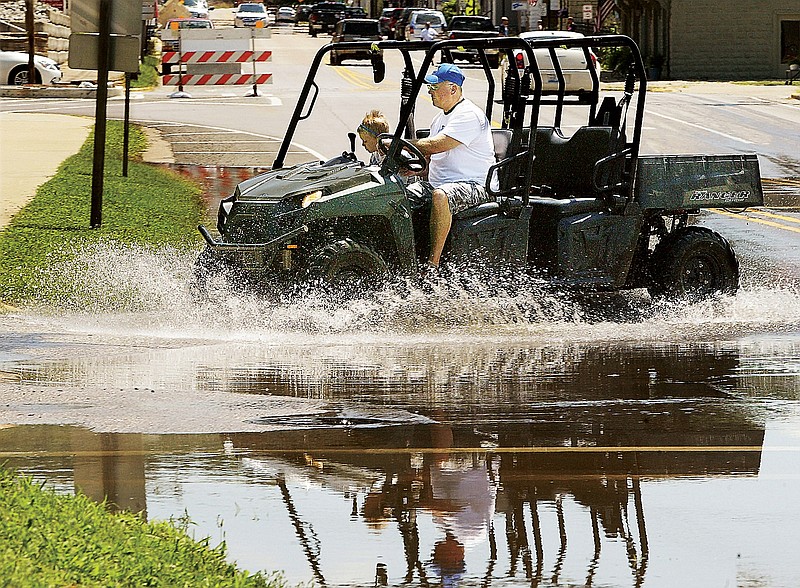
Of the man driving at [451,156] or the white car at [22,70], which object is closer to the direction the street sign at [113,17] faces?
the white car

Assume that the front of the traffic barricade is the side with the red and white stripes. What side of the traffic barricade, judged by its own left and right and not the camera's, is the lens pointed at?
front

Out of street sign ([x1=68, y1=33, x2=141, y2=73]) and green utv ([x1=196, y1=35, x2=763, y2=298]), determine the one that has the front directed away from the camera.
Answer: the street sign

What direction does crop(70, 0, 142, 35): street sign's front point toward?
away from the camera

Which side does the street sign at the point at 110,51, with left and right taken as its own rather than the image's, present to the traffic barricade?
front

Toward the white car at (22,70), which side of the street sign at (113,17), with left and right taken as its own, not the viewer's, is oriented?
front

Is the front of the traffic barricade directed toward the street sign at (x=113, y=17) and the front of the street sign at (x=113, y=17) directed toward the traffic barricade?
yes

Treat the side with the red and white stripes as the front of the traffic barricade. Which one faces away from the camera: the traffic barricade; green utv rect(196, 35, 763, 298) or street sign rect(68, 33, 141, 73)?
the street sign

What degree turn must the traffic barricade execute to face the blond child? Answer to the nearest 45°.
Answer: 0° — it already faces them

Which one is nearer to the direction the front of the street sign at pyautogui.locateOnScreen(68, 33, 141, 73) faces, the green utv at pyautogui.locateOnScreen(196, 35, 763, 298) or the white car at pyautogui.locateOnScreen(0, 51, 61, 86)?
the white car

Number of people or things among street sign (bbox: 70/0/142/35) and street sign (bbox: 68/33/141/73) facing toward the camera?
0

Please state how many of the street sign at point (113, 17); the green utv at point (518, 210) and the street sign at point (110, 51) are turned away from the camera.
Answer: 2

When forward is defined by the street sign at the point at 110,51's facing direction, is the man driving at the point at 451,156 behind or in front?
behind

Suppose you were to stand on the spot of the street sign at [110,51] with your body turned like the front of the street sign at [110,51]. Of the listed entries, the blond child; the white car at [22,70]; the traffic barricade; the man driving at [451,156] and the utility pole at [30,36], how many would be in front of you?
3

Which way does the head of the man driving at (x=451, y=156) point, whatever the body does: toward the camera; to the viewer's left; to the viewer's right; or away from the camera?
to the viewer's left

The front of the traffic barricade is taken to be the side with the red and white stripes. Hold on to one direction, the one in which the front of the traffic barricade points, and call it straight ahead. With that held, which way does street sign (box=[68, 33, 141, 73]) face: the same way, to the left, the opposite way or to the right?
the opposite way

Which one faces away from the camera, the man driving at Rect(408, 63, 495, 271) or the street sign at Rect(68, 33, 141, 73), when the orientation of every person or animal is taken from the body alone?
the street sign

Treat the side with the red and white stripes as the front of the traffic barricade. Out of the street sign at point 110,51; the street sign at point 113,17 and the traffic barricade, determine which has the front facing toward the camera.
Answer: the traffic barricade

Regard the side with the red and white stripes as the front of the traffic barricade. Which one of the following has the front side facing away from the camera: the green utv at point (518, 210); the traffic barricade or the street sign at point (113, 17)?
the street sign

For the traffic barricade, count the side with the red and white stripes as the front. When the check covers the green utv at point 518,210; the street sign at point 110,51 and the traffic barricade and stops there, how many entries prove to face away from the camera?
1

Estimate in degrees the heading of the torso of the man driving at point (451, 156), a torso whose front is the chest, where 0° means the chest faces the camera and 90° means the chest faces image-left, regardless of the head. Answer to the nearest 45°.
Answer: approximately 45°
